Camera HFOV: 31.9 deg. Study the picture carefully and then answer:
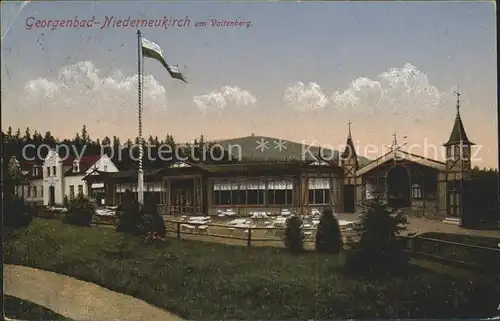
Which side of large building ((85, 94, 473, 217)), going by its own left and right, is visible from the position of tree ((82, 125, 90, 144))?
right

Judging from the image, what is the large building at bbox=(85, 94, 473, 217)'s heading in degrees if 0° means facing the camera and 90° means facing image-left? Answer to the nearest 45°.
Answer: approximately 0°

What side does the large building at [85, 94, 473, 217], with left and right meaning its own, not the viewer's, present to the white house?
right

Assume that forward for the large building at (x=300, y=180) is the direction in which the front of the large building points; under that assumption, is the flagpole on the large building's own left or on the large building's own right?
on the large building's own right
